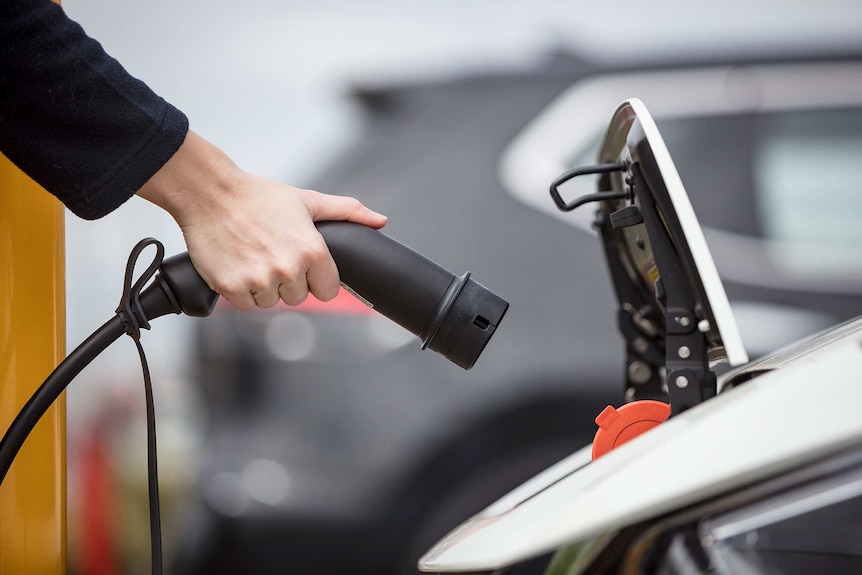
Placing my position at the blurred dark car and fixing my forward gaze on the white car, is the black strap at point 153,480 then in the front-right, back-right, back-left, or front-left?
front-right

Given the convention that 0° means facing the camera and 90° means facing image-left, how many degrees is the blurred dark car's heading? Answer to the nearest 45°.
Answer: approximately 270°

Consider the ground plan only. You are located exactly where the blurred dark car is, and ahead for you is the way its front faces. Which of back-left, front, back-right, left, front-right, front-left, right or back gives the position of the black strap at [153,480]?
right

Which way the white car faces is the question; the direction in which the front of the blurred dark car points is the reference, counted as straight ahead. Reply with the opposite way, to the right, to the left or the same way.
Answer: the opposite way

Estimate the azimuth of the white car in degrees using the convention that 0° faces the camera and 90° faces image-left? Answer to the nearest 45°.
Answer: approximately 90°

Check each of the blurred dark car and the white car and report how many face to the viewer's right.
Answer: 1
